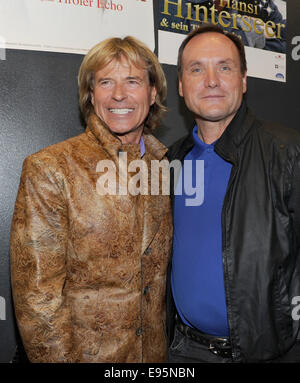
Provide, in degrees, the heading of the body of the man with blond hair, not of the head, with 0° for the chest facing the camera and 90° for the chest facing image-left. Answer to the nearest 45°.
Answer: approximately 315°

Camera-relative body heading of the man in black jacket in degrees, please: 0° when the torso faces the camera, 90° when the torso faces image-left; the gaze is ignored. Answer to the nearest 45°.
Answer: approximately 45°

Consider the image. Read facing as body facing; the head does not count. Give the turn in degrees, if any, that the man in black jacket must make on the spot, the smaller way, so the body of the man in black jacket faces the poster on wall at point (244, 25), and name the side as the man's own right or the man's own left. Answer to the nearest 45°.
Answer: approximately 135° to the man's own right

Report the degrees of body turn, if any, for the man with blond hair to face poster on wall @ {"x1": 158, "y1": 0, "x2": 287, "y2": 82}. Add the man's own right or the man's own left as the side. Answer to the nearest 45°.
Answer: approximately 90° to the man's own left
